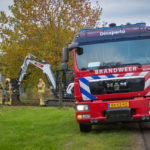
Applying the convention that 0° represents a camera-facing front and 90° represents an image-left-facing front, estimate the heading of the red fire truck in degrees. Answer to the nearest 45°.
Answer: approximately 0°

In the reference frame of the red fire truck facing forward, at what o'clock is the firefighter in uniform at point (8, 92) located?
The firefighter in uniform is roughly at 5 o'clock from the red fire truck.
